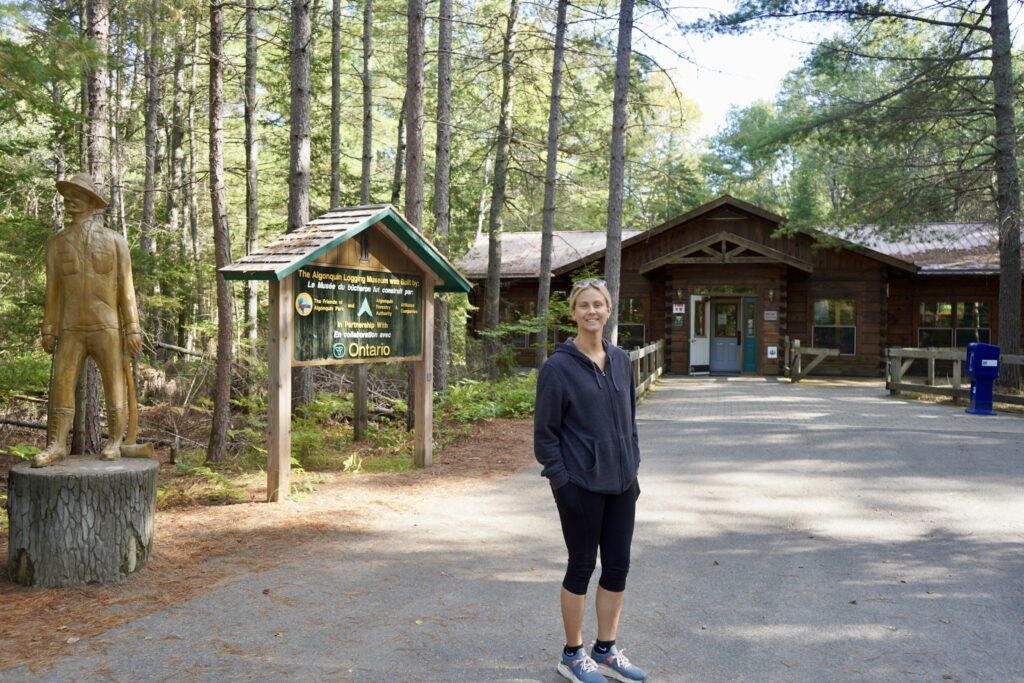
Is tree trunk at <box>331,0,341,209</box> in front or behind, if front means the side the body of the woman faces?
behind

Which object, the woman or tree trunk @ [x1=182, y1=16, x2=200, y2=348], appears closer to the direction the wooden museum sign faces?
the woman

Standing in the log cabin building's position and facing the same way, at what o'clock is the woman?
The woman is roughly at 12 o'clock from the log cabin building.

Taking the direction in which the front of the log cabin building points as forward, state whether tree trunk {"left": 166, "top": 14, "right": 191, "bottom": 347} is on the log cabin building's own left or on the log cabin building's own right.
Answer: on the log cabin building's own right
